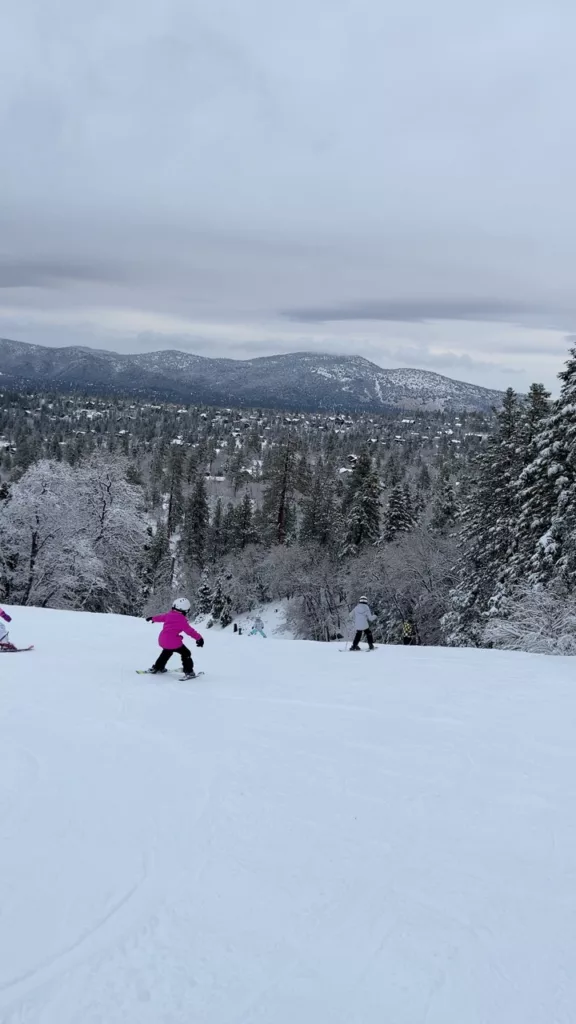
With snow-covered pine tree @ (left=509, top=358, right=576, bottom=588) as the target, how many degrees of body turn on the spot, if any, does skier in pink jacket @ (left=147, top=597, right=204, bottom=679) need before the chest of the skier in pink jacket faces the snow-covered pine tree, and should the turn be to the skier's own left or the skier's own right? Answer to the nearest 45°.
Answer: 0° — they already face it

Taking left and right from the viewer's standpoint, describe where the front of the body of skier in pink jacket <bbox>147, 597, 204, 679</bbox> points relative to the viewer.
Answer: facing away from the viewer and to the right of the viewer

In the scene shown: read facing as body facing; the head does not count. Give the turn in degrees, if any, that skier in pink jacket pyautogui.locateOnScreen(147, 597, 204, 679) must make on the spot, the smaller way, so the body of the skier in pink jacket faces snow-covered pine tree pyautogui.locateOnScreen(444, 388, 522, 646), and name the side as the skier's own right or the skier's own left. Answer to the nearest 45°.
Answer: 0° — they already face it

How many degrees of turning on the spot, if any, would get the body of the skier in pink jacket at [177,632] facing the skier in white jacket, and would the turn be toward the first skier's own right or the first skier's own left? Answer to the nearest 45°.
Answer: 0° — they already face them
